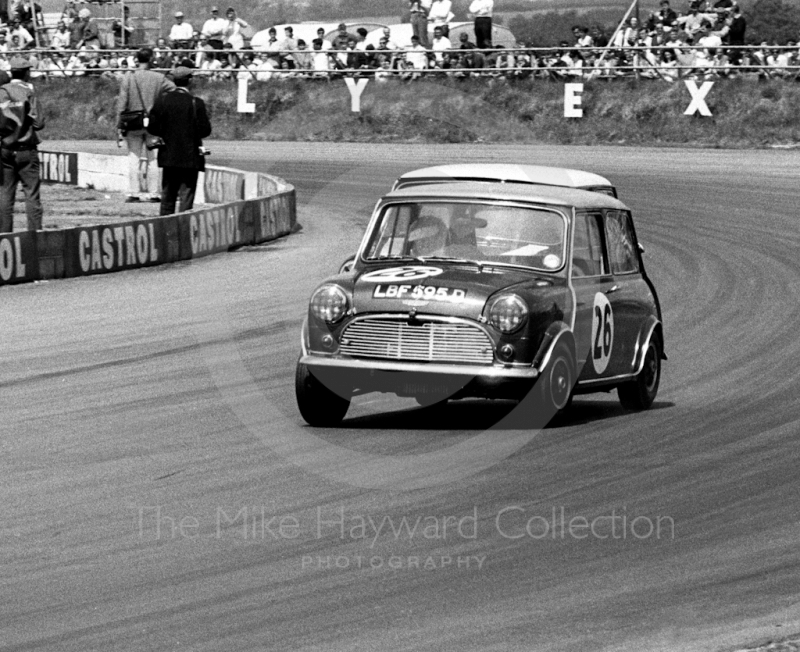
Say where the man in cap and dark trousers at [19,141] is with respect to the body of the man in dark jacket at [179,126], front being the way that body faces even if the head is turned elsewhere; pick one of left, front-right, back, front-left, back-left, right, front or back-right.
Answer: back-left

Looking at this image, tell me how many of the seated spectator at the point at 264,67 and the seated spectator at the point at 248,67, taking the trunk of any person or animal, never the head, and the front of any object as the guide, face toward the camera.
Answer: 2

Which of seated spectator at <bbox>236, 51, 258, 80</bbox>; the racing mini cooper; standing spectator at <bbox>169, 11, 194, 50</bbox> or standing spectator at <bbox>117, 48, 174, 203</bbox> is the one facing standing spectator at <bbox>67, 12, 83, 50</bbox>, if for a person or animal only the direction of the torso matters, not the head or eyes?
standing spectator at <bbox>117, 48, 174, 203</bbox>

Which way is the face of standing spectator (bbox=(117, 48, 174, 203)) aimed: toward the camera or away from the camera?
away from the camera

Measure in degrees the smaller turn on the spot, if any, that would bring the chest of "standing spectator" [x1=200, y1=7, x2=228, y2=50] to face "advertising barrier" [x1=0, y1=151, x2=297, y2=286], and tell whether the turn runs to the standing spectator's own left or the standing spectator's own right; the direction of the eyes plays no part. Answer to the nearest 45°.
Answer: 0° — they already face it

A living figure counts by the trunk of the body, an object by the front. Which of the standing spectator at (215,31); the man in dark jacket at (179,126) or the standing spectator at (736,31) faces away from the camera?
the man in dark jacket

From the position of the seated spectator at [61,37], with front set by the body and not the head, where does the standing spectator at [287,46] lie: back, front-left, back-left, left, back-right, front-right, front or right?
front-left

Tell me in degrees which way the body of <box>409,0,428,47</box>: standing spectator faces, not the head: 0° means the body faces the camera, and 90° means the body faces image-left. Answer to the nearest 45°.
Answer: approximately 0°

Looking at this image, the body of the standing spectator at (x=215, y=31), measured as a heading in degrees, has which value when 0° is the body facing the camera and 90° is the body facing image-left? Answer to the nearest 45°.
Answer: approximately 0°

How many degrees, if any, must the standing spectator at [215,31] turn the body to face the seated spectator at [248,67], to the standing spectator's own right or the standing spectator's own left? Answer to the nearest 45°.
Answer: approximately 45° to the standing spectator's own left

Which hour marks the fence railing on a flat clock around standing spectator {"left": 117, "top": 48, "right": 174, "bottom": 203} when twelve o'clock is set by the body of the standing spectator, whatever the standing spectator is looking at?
The fence railing is roughly at 1 o'clock from the standing spectator.

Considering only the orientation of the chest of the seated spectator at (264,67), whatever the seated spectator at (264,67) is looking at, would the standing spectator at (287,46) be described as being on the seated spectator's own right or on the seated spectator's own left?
on the seated spectator's own left

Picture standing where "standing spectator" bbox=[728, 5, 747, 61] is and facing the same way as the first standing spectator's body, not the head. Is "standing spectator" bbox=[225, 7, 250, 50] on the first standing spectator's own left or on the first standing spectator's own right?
on the first standing spectator's own right

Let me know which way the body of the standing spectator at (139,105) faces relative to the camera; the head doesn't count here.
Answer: away from the camera

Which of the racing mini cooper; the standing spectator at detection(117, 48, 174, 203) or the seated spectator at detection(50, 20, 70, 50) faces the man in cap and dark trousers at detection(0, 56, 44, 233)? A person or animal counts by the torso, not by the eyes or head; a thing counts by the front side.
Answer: the seated spectator at detection(50, 20, 70, 50)

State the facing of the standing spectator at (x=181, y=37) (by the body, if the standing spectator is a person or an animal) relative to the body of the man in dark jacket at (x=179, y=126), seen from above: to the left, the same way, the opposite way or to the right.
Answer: the opposite way
